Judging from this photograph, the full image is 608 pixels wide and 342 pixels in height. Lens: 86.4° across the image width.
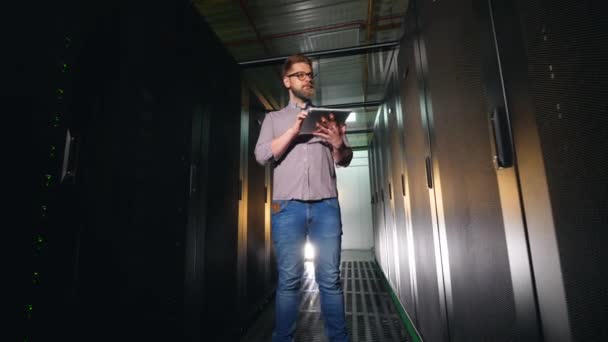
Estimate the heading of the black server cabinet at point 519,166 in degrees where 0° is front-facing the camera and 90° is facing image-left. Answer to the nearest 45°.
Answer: approximately 45°

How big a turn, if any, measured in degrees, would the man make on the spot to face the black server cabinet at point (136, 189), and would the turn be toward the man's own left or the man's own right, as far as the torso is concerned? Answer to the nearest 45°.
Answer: approximately 45° to the man's own right

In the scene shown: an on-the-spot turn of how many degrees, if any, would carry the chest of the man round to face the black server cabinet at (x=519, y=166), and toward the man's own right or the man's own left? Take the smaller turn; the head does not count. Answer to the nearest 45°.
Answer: approximately 45° to the man's own left

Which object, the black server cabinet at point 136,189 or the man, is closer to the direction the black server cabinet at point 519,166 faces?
the black server cabinet

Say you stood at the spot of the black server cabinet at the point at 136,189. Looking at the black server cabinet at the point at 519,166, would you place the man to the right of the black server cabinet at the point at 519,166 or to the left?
left

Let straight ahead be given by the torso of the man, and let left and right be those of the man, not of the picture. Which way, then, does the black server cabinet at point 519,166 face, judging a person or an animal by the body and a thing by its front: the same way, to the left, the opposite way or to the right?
to the right

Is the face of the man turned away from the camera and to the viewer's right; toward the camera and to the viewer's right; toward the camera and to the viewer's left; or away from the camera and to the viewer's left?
toward the camera and to the viewer's right

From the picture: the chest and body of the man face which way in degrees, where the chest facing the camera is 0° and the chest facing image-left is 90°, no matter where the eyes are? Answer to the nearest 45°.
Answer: approximately 0°
